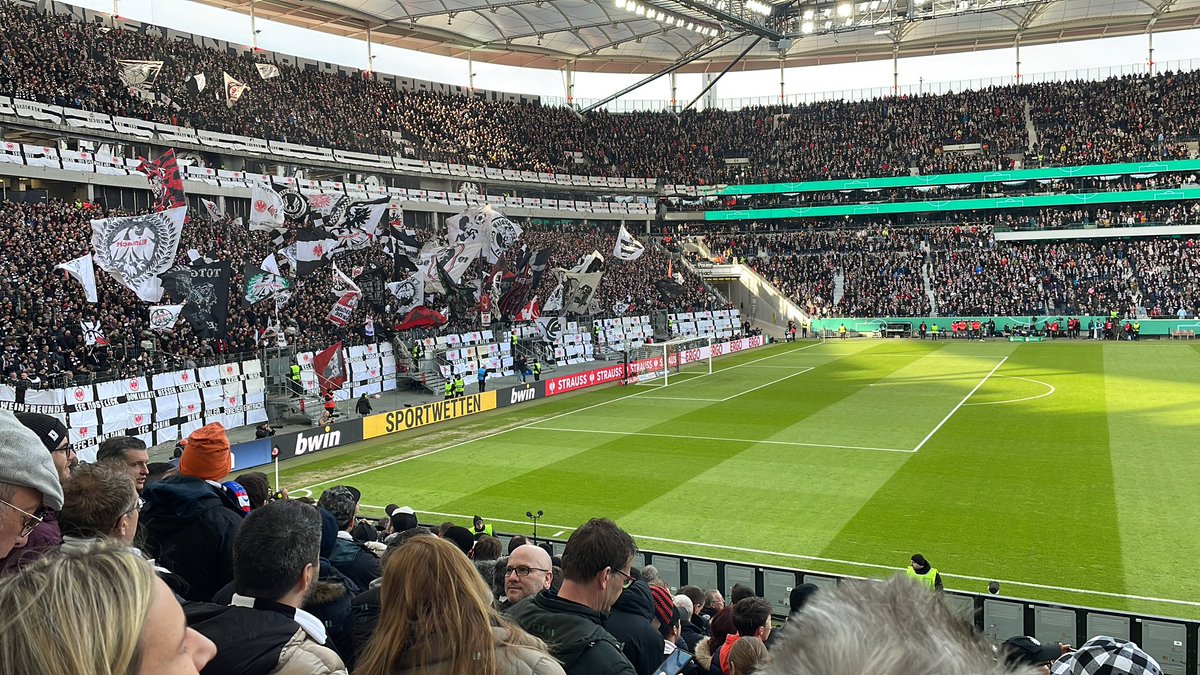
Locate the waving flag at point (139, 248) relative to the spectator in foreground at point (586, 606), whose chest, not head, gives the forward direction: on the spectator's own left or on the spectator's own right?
on the spectator's own left

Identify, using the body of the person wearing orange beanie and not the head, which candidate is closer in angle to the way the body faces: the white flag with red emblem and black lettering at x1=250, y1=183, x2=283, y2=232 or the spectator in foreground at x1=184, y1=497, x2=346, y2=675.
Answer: the white flag with red emblem and black lettering

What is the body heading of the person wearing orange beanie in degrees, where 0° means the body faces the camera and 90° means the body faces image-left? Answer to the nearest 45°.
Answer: approximately 225°

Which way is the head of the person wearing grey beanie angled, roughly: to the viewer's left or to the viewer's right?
to the viewer's right

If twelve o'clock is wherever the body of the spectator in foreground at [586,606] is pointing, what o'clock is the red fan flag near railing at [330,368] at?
The red fan flag near railing is roughly at 10 o'clock from the spectator in foreground.

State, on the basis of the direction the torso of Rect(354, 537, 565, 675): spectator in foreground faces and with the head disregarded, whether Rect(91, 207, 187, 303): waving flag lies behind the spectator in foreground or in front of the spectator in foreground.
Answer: in front

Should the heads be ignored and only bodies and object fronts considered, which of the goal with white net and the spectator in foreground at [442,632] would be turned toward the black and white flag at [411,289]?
the spectator in foreground

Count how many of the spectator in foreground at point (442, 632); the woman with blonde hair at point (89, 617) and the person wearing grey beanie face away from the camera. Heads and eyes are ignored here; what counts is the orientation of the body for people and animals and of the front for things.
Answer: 1

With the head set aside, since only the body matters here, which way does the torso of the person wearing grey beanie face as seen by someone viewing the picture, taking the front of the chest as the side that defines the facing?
to the viewer's right

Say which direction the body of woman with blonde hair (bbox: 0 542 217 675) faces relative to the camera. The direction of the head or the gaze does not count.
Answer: to the viewer's right

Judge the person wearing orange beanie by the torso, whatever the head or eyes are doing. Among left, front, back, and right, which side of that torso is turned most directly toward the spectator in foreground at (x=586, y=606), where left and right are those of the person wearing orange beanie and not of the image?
right

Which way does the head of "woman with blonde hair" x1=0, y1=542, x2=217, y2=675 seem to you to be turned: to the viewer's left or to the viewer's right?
to the viewer's right

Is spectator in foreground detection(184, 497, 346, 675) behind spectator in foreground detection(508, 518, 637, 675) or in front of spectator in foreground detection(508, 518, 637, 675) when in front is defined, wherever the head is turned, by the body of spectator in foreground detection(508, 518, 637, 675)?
behind

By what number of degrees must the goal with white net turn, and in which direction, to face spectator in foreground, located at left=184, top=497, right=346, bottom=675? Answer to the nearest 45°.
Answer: approximately 45° to its right

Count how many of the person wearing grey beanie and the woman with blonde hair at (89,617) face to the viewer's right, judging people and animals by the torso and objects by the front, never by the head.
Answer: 2

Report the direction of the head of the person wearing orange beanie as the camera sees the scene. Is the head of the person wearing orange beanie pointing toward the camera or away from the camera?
away from the camera
